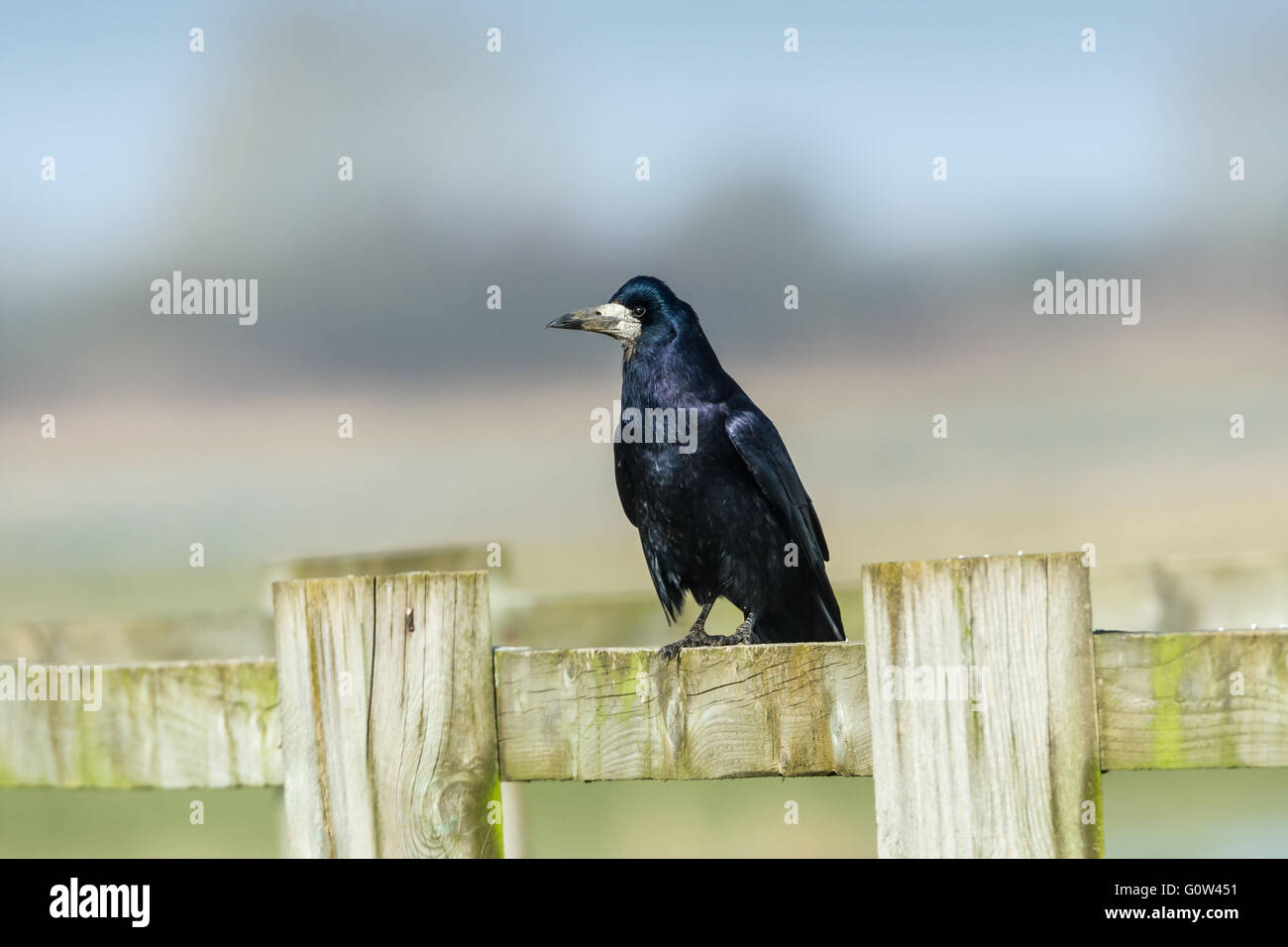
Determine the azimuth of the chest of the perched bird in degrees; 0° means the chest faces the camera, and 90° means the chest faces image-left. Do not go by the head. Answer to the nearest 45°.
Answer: approximately 45°
